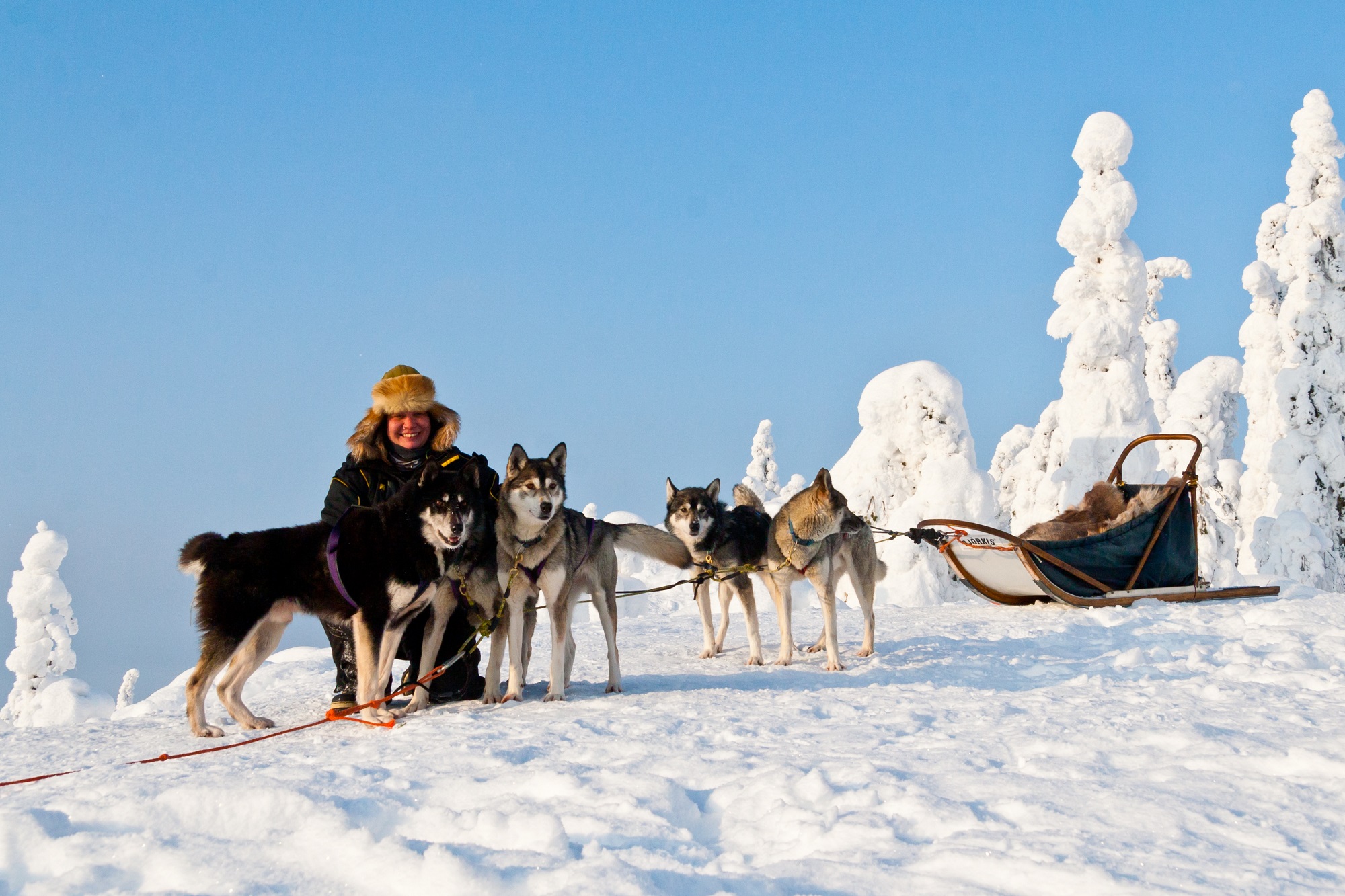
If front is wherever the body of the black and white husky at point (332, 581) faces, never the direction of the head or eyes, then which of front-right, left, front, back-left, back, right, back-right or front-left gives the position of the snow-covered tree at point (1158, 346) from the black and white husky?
left

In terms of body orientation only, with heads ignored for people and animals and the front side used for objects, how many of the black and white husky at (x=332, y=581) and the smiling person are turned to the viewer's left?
0

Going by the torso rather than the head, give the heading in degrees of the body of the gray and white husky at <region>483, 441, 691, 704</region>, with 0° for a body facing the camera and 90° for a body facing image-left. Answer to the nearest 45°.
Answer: approximately 45°

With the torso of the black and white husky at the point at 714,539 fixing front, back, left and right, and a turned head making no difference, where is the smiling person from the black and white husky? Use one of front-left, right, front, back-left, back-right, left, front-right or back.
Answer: front

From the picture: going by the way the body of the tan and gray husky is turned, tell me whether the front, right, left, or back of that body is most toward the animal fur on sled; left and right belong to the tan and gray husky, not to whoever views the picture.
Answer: back

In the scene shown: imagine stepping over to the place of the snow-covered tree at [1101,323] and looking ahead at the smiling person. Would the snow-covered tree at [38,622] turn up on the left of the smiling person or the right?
right

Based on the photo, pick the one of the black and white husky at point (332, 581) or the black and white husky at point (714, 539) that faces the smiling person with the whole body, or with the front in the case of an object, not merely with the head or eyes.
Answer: the black and white husky at point (714, 539)

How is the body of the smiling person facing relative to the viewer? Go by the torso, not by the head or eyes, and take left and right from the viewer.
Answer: facing the viewer

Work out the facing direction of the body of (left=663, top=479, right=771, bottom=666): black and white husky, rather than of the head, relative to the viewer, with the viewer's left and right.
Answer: facing the viewer and to the left of the viewer

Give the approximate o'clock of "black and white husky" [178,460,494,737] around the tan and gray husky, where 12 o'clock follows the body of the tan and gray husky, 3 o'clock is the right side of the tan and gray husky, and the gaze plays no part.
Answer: The black and white husky is roughly at 12 o'clock from the tan and gray husky.

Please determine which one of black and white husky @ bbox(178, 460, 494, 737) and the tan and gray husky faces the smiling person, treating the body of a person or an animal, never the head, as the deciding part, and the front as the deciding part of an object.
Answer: the tan and gray husky
